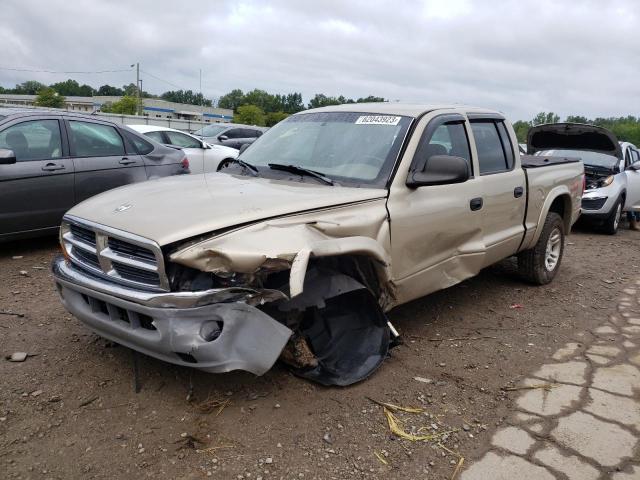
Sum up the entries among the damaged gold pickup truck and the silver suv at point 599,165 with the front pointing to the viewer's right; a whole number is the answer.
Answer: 0

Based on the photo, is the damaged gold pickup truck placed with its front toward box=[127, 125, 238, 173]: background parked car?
no

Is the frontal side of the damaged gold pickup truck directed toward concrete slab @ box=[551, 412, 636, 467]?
no

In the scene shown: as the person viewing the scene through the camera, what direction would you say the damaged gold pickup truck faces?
facing the viewer and to the left of the viewer

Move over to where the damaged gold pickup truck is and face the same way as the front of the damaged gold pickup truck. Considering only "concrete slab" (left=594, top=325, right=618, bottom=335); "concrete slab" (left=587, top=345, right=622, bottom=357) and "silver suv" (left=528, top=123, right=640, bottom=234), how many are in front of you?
0

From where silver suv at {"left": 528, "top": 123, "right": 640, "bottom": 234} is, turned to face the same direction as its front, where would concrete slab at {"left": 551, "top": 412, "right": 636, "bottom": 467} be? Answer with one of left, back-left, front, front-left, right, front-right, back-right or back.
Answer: front-left

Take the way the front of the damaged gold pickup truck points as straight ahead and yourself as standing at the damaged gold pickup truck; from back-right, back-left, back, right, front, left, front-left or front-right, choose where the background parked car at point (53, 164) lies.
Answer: right

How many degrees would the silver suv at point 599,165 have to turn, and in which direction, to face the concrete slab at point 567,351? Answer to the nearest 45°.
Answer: approximately 45° to its left

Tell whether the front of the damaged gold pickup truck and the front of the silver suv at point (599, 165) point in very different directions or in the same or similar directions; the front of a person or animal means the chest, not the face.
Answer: same or similar directions

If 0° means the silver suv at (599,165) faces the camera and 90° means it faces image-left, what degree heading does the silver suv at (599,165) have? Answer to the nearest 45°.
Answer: approximately 45°

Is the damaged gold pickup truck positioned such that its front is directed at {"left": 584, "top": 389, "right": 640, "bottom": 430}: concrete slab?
no

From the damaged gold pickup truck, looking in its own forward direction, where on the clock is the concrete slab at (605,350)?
The concrete slab is roughly at 9 o'clock from the damaged gold pickup truck.

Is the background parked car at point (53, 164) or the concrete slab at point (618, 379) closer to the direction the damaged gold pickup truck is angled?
the background parked car

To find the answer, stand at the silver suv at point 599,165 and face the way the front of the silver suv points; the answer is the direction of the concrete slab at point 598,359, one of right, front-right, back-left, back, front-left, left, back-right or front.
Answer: front-left

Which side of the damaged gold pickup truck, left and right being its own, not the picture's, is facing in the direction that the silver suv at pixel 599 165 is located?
back

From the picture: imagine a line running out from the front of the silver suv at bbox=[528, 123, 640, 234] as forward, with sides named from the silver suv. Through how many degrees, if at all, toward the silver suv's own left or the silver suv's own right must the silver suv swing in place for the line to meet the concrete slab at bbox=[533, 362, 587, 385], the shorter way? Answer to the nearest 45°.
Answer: approximately 45° to the silver suv's own left

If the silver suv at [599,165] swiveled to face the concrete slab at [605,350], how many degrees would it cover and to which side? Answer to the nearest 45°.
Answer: approximately 45° to its left

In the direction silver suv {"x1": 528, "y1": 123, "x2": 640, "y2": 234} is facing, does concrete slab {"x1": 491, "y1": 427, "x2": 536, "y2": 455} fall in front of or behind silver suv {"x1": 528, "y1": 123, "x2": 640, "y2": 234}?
in front
